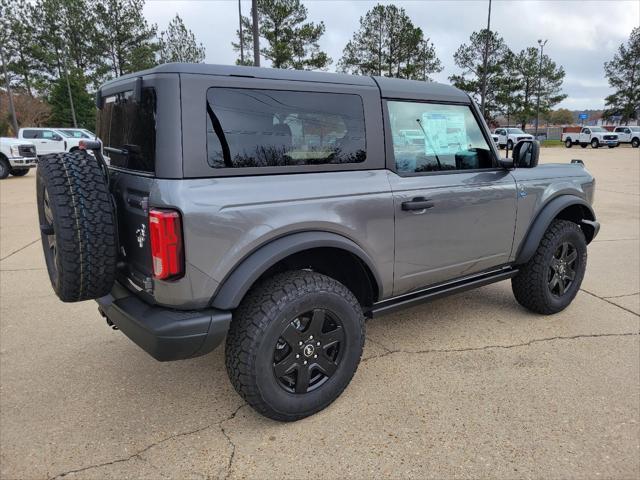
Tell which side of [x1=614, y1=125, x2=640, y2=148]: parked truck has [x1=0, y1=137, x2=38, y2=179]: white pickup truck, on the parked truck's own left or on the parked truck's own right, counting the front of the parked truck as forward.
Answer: on the parked truck's own right

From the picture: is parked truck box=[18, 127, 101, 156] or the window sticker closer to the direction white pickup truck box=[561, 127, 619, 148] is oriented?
the window sticker

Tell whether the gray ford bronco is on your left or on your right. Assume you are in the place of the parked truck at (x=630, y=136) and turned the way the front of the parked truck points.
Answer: on your right

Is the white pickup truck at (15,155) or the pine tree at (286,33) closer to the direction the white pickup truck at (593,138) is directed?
the white pickup truck

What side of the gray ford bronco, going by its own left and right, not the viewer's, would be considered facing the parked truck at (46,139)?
left

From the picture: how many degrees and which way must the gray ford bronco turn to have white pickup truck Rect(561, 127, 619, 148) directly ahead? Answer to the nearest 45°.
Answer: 0° — it already faces it

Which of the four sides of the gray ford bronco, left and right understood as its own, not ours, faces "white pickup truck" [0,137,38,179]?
left

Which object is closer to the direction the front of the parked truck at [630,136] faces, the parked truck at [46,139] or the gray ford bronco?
the gray ford bronco

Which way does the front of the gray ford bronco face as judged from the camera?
facing away from the viewer and to the right of the viewer
